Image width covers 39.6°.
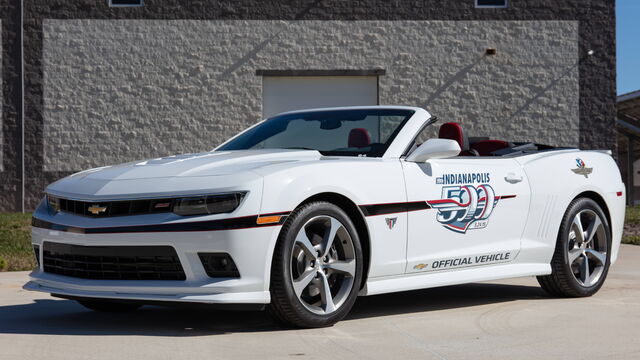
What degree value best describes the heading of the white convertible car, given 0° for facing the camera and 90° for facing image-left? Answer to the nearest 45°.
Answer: approximately 45°
